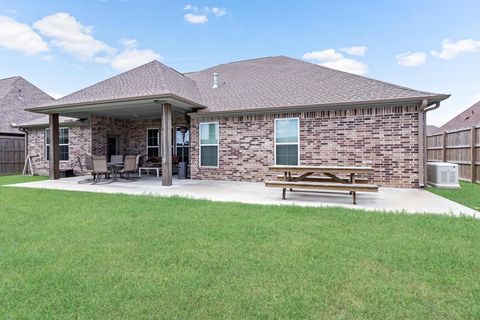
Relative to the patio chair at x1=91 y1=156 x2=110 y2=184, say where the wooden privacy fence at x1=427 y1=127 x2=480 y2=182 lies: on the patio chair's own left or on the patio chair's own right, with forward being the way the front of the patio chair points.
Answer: on the patio chair's own right

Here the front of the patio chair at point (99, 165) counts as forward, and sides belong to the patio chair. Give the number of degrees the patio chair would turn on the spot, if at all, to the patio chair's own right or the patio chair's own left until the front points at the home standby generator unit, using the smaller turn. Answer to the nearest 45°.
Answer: approximately 90° to the patio chair's own right

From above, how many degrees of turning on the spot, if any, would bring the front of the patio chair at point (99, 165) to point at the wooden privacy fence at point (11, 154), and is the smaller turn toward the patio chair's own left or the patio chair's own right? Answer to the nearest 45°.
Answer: approximately 90° to the patio chair's own left

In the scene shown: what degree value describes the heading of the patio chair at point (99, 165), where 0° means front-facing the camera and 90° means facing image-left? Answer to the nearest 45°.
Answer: approximately 225°

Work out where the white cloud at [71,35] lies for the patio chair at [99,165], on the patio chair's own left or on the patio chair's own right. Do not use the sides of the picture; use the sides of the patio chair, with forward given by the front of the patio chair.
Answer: on the patio chair's own left

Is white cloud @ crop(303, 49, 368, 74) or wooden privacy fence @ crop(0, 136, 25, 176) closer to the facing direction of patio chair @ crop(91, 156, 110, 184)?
the white cloud

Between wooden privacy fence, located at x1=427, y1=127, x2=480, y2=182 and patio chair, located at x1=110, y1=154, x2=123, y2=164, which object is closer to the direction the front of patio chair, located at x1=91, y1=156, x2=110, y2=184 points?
the patio chair

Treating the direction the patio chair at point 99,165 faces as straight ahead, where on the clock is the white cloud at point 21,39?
The white cloud is roughly at 10 o'clock from the patio chair.

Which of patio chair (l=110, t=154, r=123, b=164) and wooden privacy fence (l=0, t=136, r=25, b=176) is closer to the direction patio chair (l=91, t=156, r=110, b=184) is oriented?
the patio chair
